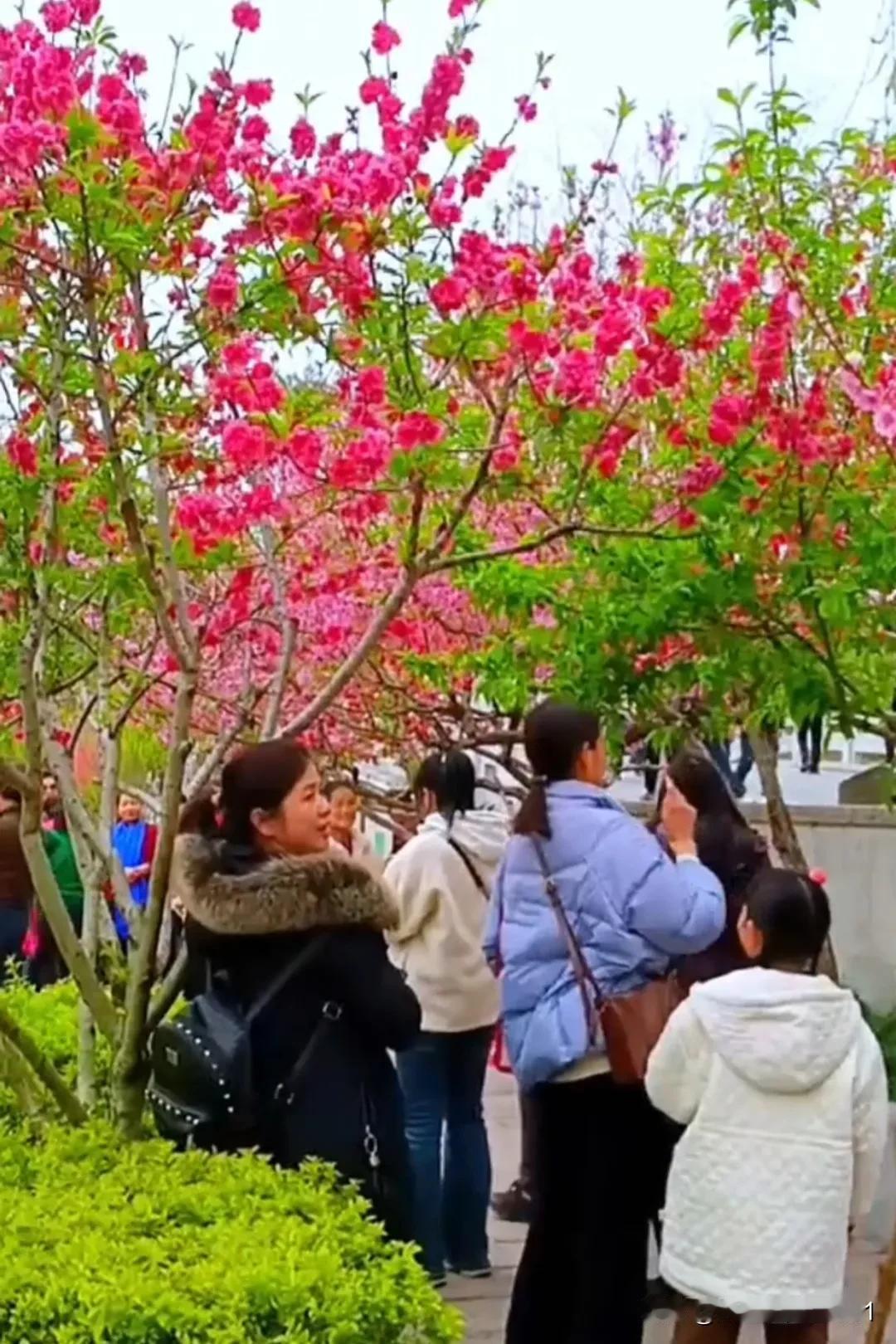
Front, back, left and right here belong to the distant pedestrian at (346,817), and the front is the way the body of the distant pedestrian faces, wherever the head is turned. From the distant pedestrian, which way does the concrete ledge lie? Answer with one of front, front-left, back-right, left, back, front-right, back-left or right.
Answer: back-left

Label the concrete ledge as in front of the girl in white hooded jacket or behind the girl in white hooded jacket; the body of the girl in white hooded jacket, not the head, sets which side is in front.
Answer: in front

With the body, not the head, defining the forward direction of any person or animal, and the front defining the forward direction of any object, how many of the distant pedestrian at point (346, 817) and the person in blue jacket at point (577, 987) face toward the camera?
1

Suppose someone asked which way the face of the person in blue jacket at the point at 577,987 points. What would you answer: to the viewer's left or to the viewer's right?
to the viewer's right

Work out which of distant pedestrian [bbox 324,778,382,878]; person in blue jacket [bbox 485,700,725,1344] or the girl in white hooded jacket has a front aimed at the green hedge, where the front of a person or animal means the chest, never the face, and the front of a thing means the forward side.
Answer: the distant pedestrian

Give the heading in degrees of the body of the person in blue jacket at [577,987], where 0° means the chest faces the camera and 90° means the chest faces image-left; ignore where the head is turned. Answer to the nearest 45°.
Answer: approximately 225°

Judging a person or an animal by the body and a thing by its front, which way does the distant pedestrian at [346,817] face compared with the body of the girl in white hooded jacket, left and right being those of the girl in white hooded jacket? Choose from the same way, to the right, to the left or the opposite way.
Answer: the opposite way

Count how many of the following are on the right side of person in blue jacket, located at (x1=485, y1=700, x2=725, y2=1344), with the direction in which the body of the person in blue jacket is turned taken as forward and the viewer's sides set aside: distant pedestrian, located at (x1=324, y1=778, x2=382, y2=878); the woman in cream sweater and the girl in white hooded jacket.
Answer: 1

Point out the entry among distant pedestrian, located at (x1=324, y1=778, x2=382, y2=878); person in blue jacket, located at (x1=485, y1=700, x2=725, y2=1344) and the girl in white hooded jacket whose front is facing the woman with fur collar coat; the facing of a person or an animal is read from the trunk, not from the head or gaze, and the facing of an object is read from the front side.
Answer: the distant pedestrian

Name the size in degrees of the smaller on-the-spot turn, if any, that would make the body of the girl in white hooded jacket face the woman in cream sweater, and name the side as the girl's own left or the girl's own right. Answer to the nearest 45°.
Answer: approximately 45° to the girl's own left

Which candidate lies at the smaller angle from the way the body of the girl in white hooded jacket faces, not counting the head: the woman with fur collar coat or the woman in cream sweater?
the woman in cream sweater

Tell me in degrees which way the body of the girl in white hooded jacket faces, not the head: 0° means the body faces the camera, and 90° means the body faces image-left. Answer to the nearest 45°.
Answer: approximately 180°

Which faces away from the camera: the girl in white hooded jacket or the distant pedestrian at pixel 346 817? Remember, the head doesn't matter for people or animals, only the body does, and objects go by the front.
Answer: the girl in white hooded jacket

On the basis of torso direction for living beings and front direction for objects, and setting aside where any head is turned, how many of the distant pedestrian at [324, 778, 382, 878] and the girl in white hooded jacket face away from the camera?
1
